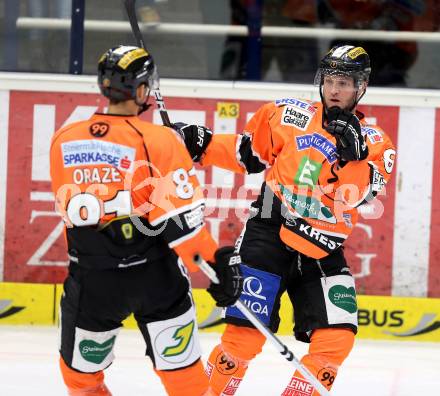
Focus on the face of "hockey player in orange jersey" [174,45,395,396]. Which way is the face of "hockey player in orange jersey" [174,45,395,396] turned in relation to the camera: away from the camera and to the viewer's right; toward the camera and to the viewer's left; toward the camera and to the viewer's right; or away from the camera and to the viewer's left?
toward the camera and to the viewer's left

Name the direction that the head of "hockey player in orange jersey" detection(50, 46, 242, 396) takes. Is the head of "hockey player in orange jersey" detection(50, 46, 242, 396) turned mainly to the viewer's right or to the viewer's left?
to the viewer's right

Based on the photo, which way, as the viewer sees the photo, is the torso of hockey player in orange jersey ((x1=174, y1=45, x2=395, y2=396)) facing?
toward the camera

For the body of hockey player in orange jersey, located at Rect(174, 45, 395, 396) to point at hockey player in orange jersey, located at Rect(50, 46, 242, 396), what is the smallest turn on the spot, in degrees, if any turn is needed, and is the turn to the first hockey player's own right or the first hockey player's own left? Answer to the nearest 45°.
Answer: approximately 45° to the first hockey player's own right
